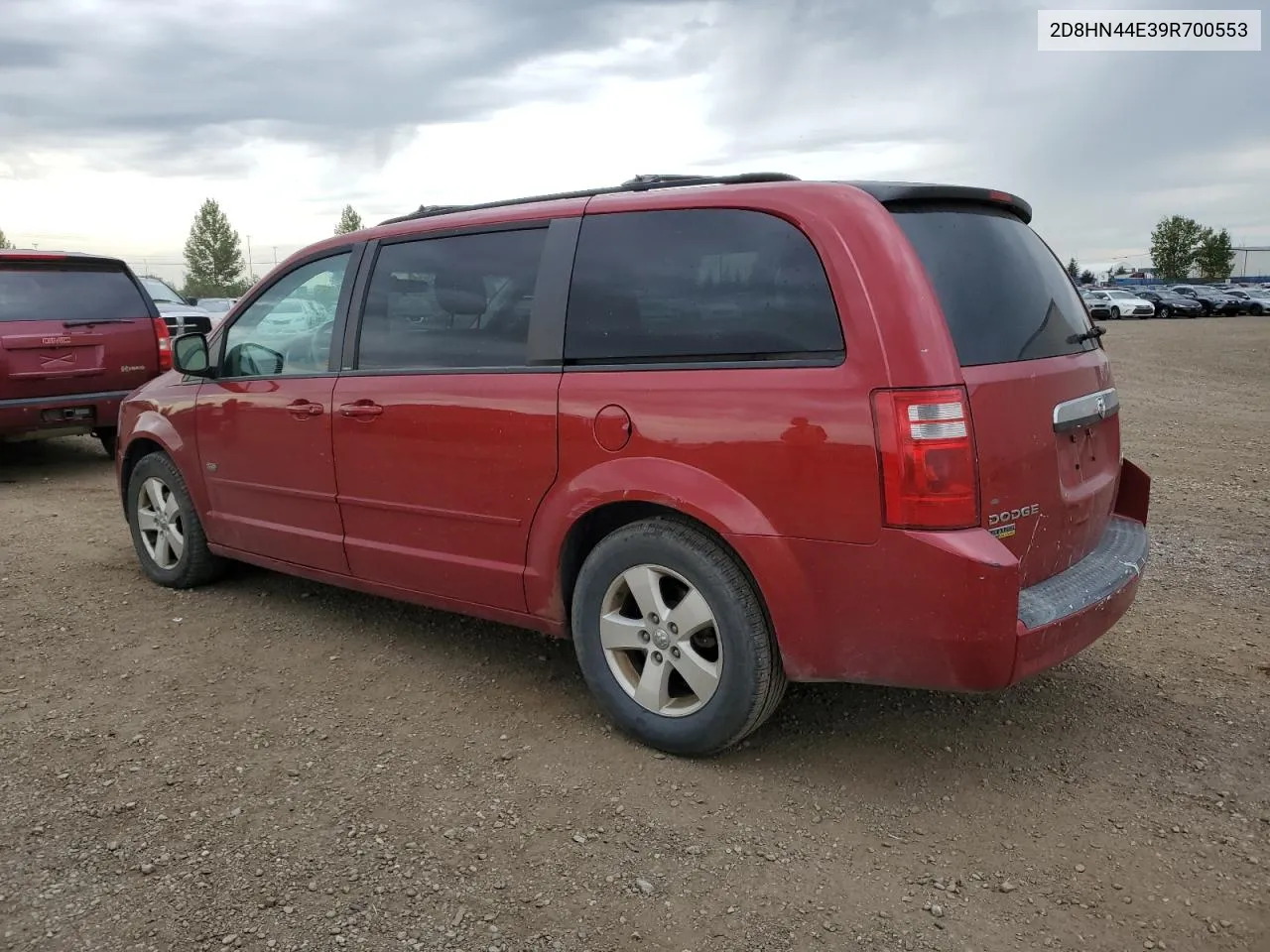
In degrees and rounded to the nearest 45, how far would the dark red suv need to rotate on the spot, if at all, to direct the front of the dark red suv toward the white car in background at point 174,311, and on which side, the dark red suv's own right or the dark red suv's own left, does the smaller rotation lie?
0° — it already faces it

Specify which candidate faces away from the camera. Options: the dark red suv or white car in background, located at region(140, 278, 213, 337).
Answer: the dark red suv

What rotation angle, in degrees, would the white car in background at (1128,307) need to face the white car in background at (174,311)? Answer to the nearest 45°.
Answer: approximately 45° to its right

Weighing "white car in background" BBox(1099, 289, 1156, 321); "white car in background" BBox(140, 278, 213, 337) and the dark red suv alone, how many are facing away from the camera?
1

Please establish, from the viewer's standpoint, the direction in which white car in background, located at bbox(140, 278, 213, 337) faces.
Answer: facing the viewer and to the right of the viewer

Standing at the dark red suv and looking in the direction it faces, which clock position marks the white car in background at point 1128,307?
The white car in background is roughly at 2 o'clock from the dark red suv.

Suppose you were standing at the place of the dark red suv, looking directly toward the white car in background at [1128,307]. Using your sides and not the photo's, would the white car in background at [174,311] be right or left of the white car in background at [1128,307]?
left

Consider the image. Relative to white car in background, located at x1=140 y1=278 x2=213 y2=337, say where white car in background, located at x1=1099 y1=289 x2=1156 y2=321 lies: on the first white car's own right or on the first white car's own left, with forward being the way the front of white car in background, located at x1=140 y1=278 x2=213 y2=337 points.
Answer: on the first white car's own left

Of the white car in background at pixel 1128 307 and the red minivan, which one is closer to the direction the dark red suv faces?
the white car in background

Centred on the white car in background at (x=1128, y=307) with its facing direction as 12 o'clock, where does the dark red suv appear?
The dark red suv is roughly at 2 o'clock from the white car in background.

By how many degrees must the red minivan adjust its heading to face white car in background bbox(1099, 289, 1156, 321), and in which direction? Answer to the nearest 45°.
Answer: approximately 90° to its right

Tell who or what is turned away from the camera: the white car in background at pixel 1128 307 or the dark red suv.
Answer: the dark red suv

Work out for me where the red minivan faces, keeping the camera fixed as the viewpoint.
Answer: facing away from the viewer and to the left of the viewer

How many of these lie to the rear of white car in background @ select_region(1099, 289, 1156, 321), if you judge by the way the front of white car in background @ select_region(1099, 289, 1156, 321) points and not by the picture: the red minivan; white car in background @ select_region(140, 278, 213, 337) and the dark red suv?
0

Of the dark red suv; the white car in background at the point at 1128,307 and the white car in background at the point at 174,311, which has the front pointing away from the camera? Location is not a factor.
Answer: the dark red suv

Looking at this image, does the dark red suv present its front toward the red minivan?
no

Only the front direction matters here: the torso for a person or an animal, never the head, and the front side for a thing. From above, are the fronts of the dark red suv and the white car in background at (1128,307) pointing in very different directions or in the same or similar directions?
very different directions

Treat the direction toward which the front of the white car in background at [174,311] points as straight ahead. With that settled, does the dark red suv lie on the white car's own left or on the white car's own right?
on the white car's own right

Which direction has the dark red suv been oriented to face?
away from the camera
